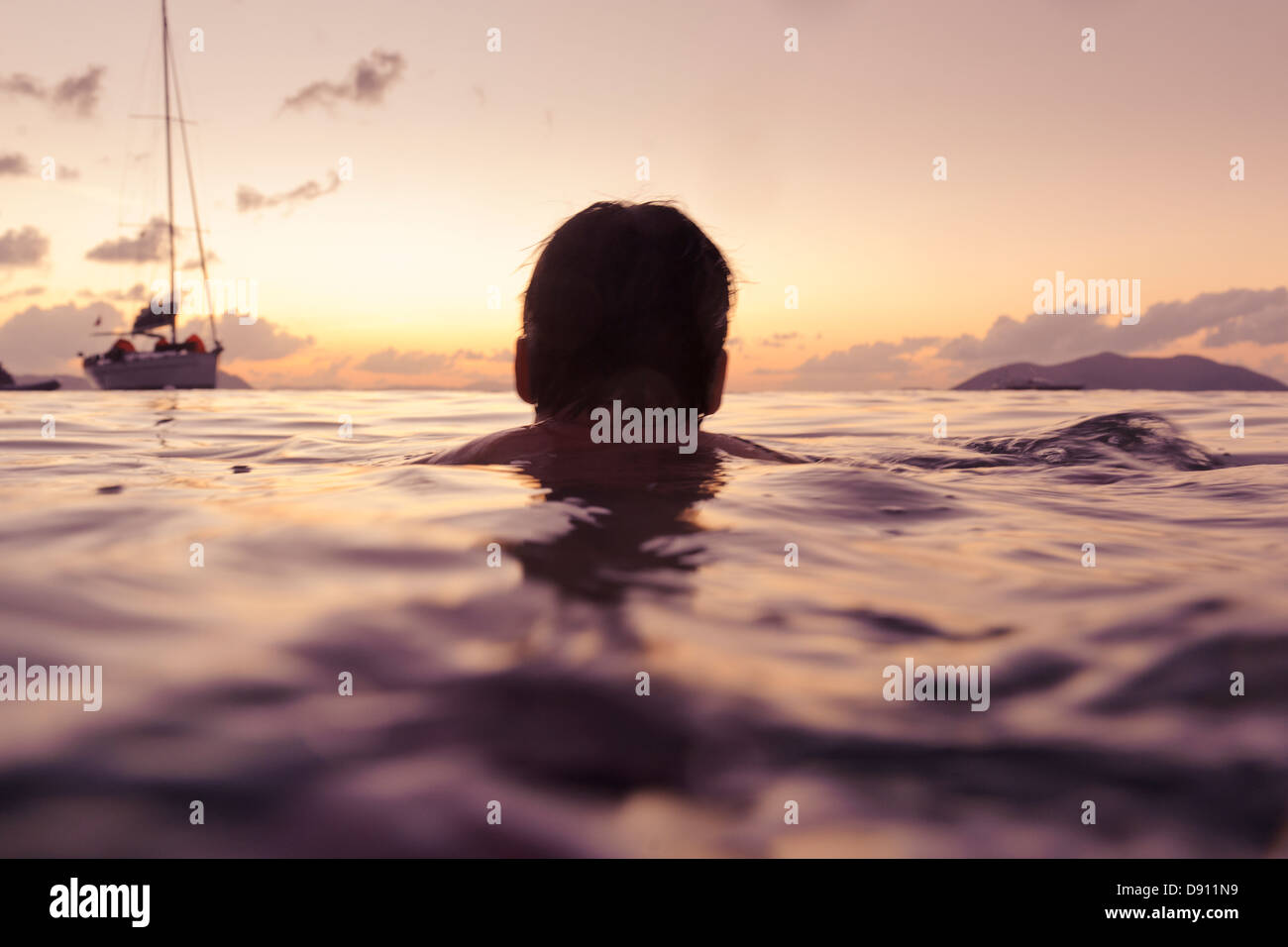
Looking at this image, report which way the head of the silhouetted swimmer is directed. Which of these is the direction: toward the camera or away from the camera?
away from the camera

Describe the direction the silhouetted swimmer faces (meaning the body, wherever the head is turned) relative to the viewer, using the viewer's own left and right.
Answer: facing away from the viewer
